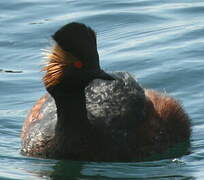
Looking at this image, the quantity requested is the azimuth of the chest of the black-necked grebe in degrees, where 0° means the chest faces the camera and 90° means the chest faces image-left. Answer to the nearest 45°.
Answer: approximately 45°
